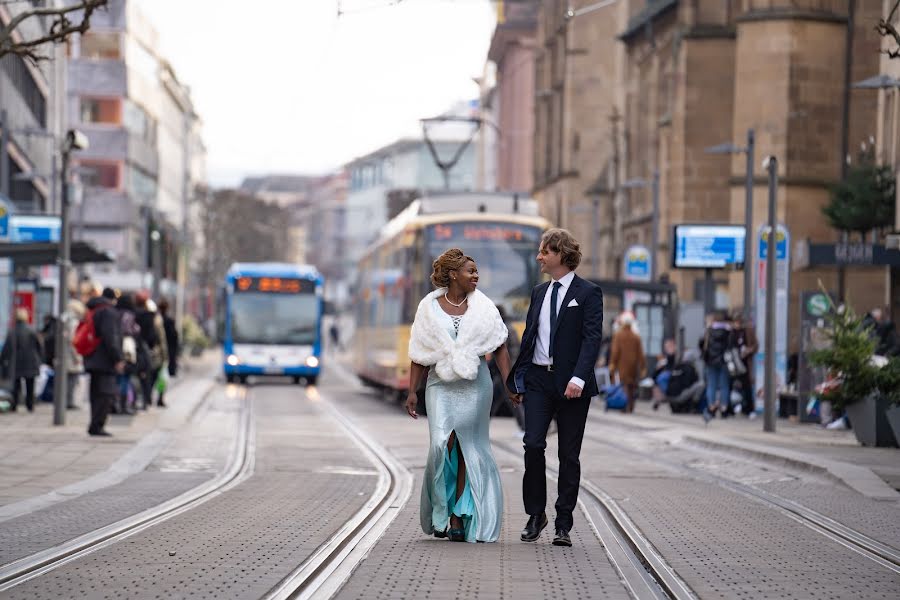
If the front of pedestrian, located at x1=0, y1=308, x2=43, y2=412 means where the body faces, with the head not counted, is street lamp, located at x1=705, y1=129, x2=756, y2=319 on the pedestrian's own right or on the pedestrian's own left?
on the pedestrian's own right

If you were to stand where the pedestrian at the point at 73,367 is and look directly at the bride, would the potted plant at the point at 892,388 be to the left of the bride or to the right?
left

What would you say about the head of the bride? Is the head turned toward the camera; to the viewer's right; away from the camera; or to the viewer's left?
to the viewer's right

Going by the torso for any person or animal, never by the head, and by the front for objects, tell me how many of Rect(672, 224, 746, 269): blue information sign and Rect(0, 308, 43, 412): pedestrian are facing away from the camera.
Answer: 1

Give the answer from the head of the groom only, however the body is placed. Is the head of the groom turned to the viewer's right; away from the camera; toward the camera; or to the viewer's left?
to the viewer's left

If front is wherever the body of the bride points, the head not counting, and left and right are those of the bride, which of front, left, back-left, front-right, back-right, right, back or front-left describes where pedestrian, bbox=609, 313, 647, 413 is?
back

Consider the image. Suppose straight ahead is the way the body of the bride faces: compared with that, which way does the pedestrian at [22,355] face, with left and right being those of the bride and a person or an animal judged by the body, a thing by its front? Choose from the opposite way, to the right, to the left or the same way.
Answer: the opposite way

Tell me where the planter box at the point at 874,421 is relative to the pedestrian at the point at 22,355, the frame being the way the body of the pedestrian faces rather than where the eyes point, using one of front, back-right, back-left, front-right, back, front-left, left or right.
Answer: back-right
